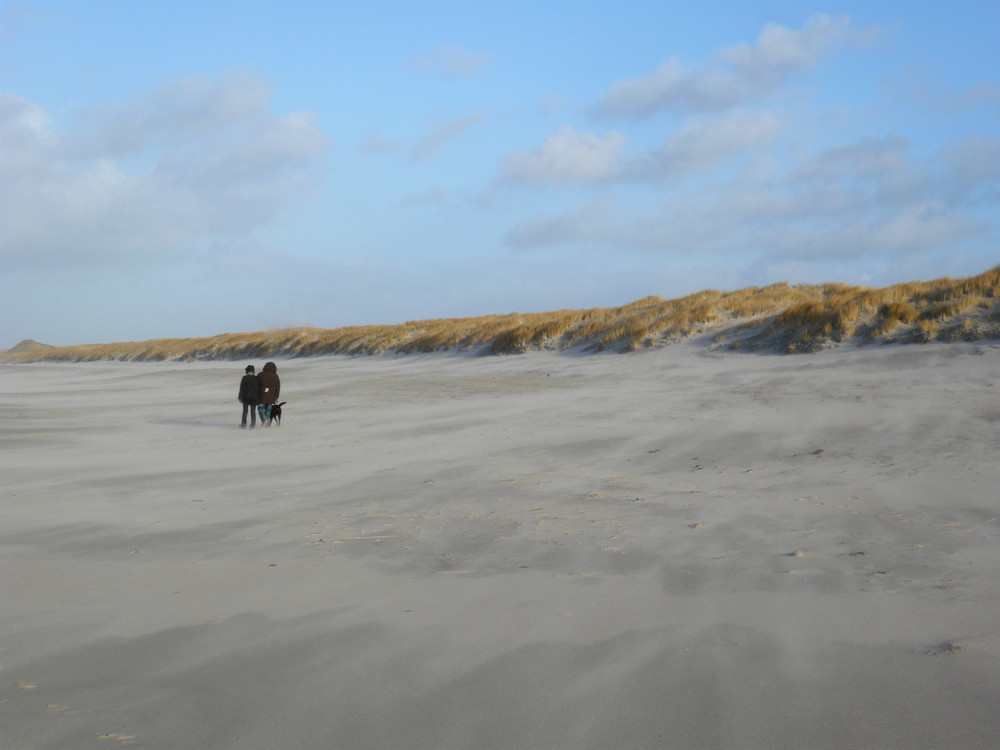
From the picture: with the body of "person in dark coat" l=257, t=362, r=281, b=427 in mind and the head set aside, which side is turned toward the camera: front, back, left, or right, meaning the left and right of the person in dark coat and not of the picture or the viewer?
back
